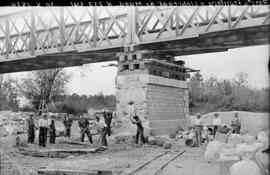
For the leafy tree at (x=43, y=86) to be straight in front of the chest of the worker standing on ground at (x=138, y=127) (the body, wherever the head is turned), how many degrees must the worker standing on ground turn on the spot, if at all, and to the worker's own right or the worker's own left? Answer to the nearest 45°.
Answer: approximately 45° to the worker's own right

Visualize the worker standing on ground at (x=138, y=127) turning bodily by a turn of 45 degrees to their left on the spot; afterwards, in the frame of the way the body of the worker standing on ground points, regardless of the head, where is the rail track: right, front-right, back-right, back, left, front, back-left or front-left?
front-left

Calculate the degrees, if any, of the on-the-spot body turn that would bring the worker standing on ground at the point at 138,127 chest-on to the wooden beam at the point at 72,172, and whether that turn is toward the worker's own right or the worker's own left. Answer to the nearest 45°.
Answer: approximately 90° to the worker's own left

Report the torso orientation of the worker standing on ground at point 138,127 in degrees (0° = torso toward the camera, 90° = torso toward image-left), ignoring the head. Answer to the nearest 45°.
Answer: approximately 90°
